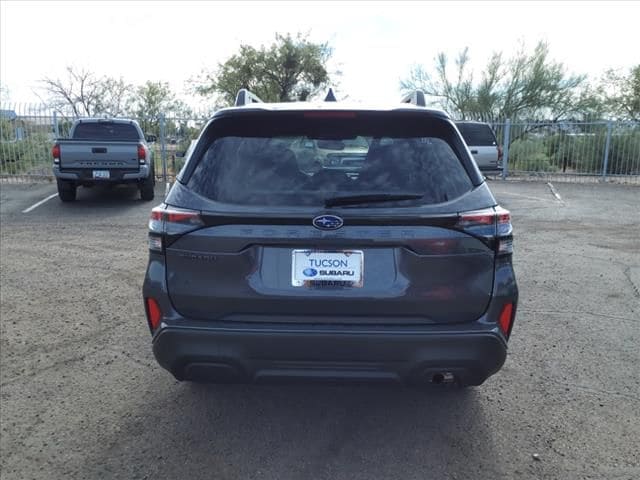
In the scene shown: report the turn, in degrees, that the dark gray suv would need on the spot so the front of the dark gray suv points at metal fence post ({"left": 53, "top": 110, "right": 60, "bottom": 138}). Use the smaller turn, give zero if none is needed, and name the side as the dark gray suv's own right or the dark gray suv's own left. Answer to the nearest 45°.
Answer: approximately 45° to the dark gray suv's own left

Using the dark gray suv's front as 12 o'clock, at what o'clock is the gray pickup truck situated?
The gray pickup truck is roughly at 11 o'clock from the dark gray suv.

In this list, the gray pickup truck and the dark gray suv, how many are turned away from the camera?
2

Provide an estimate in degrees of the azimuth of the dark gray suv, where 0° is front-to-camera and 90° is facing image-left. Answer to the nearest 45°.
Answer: approximately 180°

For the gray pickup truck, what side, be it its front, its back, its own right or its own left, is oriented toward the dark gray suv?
back

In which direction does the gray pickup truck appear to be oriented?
away from the camera

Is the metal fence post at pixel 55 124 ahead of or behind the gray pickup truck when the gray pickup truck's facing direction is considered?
ahead

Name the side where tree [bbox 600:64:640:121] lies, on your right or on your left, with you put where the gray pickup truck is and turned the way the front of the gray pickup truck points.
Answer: on your right

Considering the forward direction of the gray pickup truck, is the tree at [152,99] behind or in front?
in front

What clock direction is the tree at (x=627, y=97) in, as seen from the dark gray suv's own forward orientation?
The tree is roughly at 1 o'clock from the dark gray suv.
